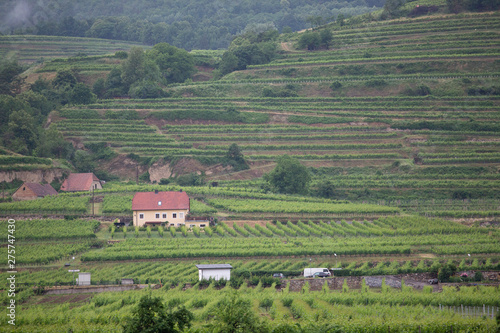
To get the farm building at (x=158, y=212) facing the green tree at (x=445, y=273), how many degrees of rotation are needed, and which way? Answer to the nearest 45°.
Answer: approximately 45° to its left

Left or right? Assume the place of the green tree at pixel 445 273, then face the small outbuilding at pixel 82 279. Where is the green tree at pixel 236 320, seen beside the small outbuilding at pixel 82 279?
left

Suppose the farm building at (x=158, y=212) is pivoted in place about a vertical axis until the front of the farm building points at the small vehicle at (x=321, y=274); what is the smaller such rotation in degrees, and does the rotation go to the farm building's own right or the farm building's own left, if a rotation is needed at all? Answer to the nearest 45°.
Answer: approximately 45° to the farm building's own left

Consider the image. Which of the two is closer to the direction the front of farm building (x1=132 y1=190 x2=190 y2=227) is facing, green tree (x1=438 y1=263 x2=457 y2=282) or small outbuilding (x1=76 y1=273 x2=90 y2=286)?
the small outbuilding

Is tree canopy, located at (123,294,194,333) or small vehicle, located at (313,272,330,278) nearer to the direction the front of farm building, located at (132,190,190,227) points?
the tree canopy

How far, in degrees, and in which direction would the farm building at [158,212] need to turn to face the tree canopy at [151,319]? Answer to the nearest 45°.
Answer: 0° — it already faces it

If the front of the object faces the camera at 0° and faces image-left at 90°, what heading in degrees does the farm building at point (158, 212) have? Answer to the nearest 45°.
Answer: approximately 0°

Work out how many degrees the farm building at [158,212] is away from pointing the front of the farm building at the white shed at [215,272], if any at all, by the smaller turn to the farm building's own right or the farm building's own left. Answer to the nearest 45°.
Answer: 0° — it already faces it

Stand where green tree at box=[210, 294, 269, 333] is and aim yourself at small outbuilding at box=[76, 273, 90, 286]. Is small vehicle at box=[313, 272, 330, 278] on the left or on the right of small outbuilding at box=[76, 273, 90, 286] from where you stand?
right

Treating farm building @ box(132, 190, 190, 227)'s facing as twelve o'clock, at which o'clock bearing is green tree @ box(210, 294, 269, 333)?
The green tree is roughly at 12 o'clock from the farm building.

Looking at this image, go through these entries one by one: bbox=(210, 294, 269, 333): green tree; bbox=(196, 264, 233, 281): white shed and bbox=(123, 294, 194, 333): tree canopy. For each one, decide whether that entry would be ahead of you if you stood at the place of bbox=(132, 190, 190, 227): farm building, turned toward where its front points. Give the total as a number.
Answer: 3
